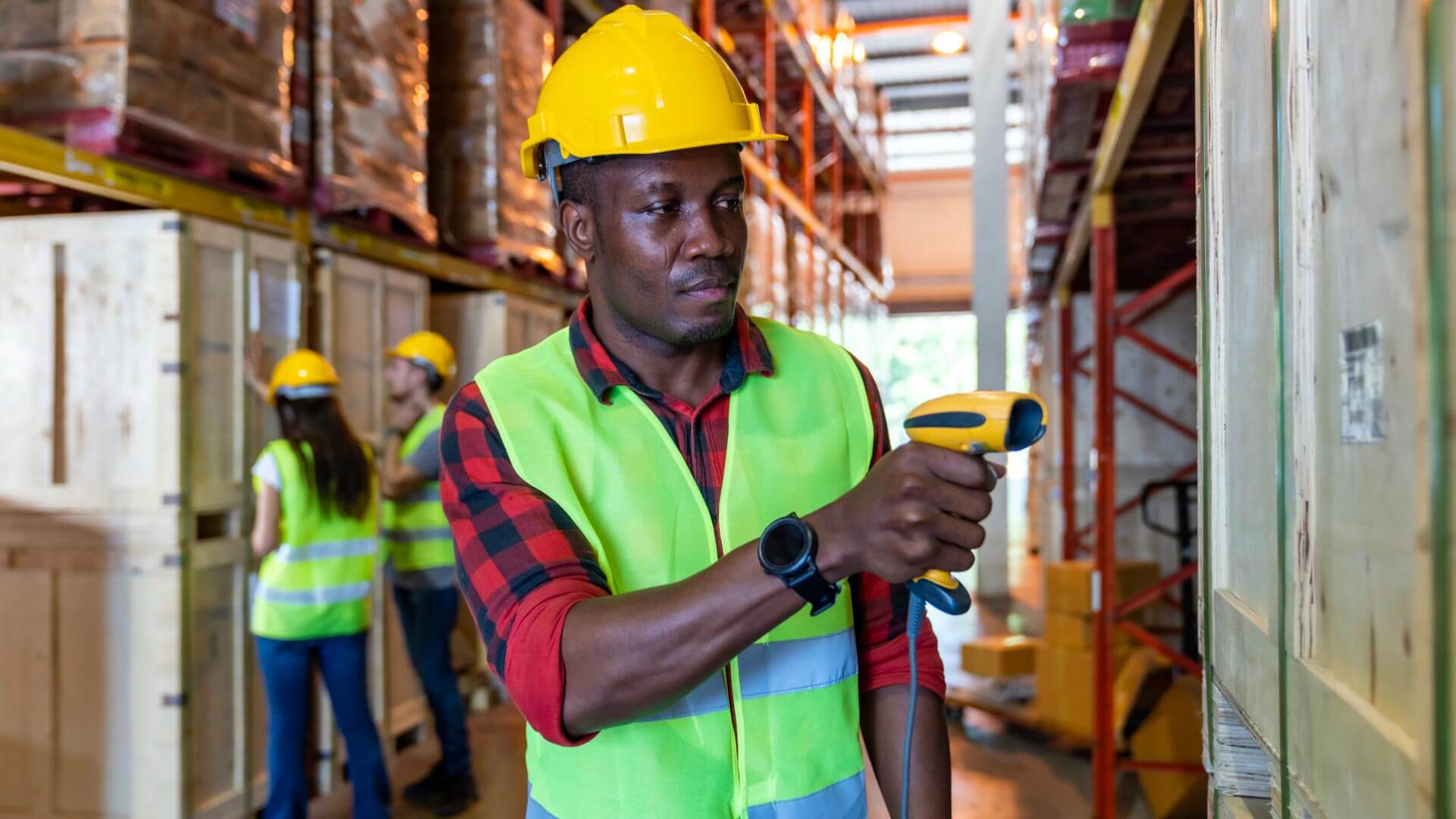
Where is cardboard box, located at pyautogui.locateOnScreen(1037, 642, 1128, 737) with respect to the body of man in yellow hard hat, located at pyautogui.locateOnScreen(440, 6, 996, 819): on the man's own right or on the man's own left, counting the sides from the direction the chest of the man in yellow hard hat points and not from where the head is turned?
on the man's own left

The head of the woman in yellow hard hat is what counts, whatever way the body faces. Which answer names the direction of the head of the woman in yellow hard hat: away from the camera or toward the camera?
away from the camera

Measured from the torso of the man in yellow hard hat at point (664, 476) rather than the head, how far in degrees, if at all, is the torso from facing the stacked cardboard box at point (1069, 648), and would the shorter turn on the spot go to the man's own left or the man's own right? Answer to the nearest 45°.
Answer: approximately 90° to the man's own left

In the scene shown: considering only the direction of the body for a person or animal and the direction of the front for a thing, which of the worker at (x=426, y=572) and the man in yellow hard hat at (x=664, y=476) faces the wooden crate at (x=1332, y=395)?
the man in yellow hard hat

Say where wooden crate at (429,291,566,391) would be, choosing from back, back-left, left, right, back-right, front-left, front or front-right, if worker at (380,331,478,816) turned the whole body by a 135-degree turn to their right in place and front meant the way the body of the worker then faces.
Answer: front-left

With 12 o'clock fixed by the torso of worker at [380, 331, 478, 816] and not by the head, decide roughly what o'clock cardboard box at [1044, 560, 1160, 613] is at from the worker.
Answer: The cardboard box is roughly at 6 o'clock from the worker.

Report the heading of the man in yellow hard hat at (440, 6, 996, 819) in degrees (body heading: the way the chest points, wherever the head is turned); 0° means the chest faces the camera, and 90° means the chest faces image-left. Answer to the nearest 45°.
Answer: approximately 315°

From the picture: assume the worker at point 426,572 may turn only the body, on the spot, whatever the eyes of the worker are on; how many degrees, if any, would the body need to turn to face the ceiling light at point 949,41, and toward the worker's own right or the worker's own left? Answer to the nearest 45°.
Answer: approximately 135° to the worker's own right

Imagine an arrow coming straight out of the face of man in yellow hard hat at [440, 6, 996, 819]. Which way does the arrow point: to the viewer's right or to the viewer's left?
to the viewer's right

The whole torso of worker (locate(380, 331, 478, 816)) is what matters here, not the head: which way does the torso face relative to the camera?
to the viewer's left

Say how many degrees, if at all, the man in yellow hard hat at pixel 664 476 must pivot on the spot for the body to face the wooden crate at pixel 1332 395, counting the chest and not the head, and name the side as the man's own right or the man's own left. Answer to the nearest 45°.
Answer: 0° — they already face it

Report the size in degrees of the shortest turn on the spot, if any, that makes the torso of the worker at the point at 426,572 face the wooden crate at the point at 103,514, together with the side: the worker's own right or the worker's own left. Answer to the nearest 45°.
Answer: approximately 45° to the worker's own left

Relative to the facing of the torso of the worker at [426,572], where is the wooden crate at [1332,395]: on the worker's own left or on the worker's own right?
on the worker's own left

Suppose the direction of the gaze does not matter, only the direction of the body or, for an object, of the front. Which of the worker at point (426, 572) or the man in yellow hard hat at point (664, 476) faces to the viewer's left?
the worker

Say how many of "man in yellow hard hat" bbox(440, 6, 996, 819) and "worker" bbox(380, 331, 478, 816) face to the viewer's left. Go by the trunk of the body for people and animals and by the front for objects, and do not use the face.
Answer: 1

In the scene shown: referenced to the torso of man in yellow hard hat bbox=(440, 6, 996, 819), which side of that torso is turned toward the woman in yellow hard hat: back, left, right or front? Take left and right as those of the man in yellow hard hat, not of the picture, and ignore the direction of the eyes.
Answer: back

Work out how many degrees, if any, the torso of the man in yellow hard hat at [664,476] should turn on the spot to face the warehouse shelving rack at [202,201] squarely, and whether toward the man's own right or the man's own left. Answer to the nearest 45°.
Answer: approximately 180°
